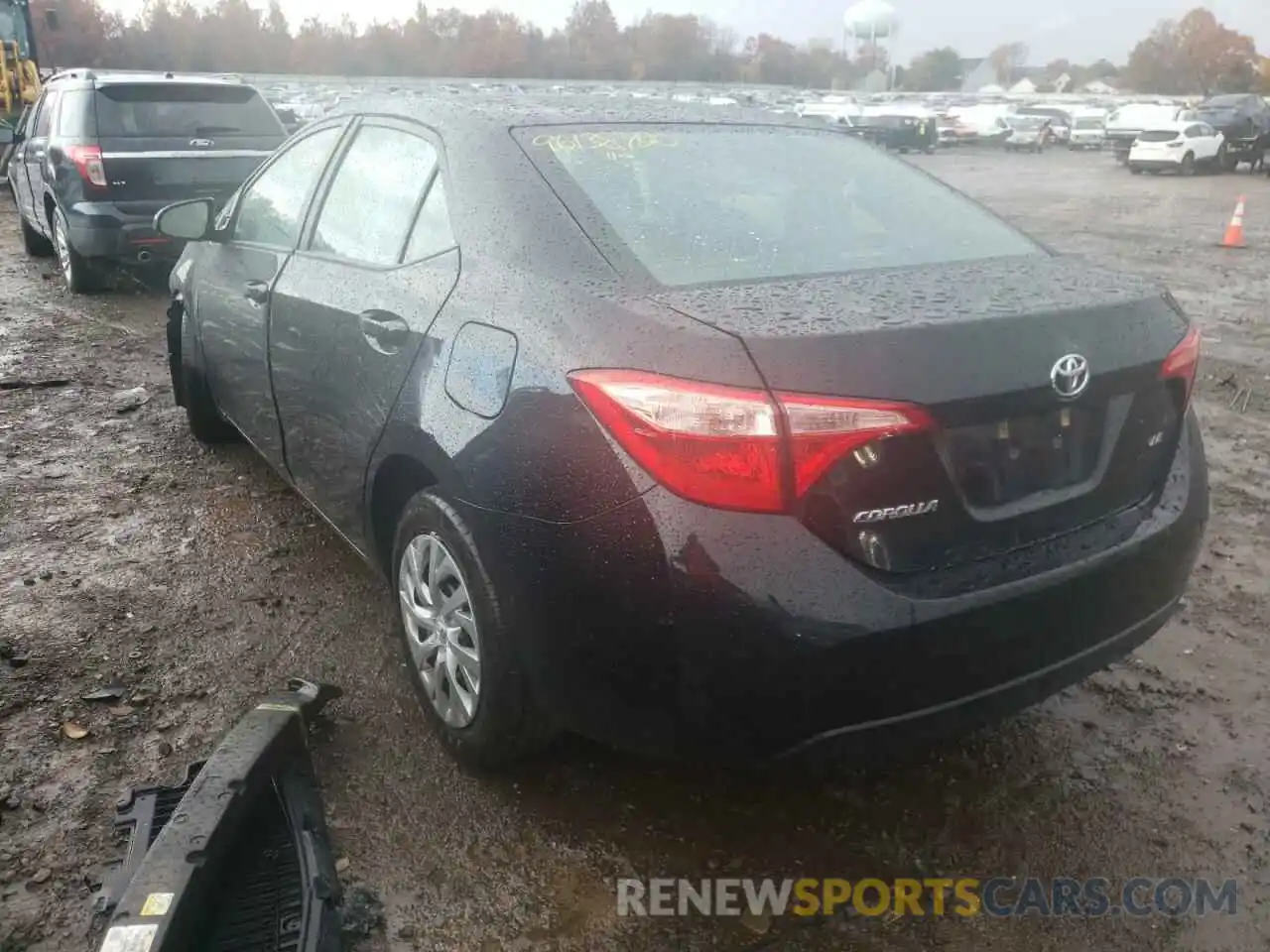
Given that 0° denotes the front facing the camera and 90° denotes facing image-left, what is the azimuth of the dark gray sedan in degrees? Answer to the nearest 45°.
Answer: approximately 135°

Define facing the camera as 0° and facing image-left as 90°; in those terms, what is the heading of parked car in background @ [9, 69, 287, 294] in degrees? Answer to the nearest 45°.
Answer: approximately 135°

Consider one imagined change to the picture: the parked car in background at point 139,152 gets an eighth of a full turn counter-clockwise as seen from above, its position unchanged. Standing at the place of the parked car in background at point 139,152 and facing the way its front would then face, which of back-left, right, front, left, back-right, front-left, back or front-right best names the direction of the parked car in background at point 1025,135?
back-right

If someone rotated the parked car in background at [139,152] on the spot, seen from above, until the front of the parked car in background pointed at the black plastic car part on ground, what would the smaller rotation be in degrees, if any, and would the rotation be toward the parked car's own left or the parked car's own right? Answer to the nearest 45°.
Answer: approximately 135° to the parked car's own left

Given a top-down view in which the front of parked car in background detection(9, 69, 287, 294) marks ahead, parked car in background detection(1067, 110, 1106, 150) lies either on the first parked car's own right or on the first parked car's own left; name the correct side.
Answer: on the first parked car's own right

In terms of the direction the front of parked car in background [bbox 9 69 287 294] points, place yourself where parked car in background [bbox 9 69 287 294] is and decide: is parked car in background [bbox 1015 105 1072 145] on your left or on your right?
on your right

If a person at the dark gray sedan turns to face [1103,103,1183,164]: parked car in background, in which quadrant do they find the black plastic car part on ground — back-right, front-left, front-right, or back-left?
back-left

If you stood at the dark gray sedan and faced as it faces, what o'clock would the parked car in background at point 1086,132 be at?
The parked car in background is roughly at 2 o'clock from the dark gray sedan.

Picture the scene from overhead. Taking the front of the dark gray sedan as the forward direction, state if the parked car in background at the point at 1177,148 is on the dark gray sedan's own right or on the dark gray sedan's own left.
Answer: on the dark gray sedan's own right

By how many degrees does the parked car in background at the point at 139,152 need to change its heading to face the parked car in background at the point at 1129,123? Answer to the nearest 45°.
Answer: approximately 90° to its right
